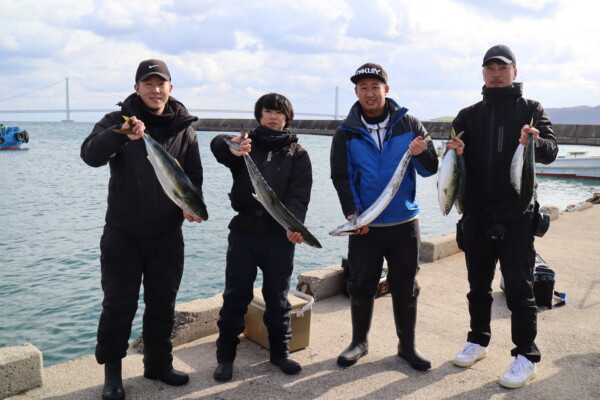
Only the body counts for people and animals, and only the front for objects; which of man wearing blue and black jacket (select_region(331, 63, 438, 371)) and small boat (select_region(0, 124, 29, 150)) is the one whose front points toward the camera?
the man wearing blue and black jacket

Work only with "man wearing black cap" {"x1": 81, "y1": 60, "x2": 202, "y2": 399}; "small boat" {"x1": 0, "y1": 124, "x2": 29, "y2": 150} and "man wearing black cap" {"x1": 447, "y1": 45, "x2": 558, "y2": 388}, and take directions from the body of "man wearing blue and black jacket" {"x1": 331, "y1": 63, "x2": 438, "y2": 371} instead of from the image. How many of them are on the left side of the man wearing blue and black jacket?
1

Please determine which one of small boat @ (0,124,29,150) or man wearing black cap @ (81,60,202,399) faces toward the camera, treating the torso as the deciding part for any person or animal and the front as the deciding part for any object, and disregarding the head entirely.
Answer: the man wearing black cap

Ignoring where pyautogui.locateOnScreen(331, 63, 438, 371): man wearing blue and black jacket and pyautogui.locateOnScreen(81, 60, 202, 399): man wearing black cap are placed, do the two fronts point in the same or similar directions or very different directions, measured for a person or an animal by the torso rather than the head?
same or similar directions

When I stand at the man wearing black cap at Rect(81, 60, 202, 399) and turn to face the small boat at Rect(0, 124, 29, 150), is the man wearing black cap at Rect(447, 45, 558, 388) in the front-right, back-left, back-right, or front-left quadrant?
back-right

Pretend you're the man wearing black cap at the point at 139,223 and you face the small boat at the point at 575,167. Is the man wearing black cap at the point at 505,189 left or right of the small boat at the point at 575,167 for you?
right

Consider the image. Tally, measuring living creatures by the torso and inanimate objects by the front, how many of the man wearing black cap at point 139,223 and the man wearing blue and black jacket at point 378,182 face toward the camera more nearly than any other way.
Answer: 2

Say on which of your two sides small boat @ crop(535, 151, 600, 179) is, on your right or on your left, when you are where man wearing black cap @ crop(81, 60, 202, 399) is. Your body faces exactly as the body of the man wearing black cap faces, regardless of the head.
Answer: on your left

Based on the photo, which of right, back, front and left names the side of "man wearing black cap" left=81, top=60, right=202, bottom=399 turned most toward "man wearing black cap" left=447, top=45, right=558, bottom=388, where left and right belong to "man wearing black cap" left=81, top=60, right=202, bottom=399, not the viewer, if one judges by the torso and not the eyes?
left

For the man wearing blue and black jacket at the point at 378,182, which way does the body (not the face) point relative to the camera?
toward the camera

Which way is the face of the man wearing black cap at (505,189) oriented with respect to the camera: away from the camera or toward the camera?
toward the camera

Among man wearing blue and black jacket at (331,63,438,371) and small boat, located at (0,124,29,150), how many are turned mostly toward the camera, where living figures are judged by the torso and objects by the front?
1

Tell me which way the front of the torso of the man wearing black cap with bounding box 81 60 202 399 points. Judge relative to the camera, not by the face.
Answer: toward the camera

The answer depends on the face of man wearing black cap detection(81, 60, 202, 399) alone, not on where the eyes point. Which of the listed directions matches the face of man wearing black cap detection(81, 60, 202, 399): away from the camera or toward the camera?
toward the camera
